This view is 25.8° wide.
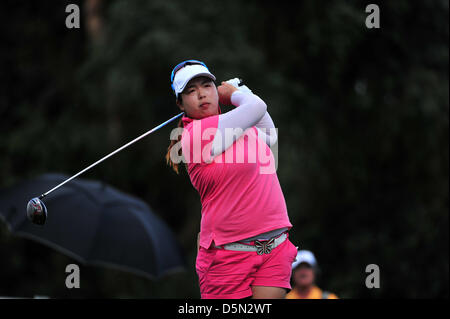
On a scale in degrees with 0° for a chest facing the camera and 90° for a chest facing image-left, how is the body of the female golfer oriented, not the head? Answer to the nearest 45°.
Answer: approximately 315°

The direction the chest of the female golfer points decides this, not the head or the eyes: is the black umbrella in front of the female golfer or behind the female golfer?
behind
